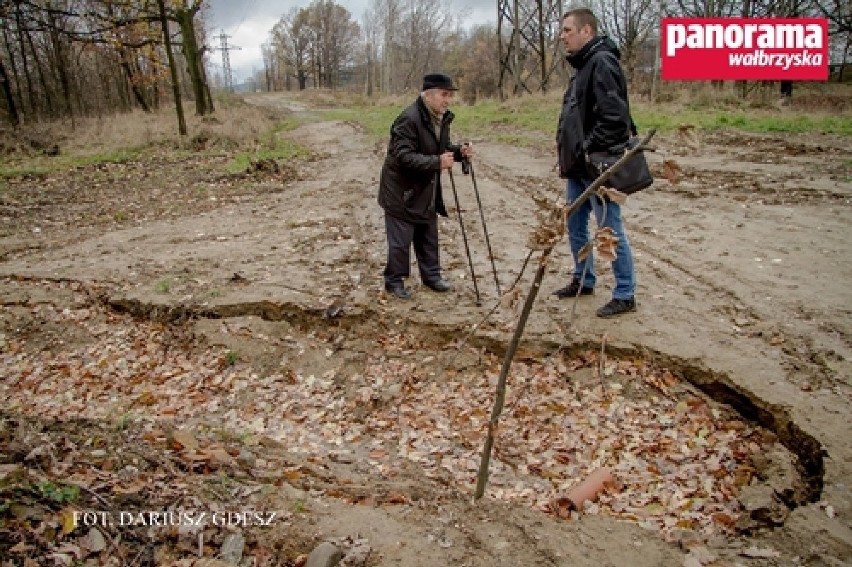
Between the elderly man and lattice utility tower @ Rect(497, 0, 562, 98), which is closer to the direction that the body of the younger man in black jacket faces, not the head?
the elderly man

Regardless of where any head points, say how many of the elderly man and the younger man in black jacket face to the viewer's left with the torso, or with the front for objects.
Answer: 1

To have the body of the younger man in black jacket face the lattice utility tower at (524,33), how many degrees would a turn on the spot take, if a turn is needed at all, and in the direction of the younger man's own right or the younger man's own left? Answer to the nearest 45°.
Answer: approximately 90° to the younger man's own right

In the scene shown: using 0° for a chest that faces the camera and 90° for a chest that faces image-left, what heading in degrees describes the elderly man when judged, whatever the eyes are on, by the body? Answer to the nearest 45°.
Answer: approximately 315°

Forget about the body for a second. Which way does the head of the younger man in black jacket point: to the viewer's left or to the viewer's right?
to the viewer's left

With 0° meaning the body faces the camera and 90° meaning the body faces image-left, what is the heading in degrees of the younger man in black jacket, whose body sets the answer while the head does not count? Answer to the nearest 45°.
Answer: approximately 90°

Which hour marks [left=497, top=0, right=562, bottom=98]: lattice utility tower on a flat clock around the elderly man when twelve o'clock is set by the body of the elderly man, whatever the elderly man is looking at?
The lattice utility tower is roughly at 8 o'clock from the elderly man.
